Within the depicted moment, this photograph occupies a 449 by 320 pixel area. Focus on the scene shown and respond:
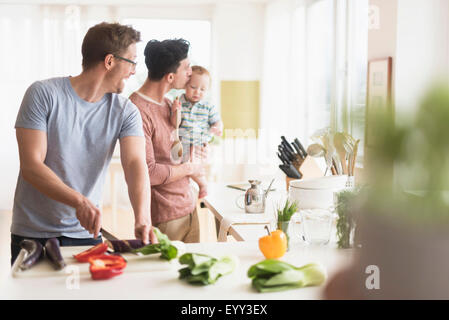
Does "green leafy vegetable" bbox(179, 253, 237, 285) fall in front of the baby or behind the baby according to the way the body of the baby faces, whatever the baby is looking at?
in front

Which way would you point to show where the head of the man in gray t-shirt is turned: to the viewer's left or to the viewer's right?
to the viewer's right

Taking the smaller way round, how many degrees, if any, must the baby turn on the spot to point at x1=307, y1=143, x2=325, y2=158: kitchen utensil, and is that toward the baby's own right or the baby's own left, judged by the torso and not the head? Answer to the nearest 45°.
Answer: approximately 45° to the baby's own left

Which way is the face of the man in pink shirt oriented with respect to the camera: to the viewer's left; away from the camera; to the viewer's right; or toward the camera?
to the viewer's right

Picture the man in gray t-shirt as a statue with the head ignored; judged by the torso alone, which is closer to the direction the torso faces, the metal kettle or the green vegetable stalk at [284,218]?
the green vegetable stalk

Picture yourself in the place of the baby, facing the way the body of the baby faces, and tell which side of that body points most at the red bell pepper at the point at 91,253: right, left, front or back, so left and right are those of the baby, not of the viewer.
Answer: front

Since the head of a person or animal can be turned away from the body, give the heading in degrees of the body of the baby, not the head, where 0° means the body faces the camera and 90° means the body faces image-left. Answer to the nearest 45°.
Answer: approximately 0°

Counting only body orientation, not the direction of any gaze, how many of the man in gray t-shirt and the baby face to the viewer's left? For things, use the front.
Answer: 0

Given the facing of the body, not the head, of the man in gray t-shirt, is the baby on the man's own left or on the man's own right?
on the man's own left

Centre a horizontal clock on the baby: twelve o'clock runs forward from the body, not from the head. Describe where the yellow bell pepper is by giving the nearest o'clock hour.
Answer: The yellow bell pepper is roughly at 12 o'clock from the baby.
